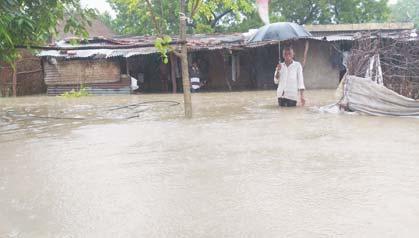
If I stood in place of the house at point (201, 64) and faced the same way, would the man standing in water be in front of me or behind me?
in front

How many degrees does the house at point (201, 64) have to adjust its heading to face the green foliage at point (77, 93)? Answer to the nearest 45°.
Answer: approximately 90° to its right

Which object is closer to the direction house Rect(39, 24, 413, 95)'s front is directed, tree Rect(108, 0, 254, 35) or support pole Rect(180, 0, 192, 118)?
the support pole

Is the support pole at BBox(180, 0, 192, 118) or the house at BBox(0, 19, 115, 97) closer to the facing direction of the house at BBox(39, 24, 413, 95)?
the support pole

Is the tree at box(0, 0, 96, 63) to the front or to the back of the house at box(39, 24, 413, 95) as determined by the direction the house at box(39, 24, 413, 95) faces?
to the front

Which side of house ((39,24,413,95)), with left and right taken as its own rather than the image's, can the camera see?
front

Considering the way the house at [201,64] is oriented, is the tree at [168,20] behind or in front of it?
behind

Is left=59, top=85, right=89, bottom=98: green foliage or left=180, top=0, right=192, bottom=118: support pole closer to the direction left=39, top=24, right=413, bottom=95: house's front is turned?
the support pole

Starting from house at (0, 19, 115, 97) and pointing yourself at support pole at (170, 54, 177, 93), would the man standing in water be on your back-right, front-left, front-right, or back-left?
front-right

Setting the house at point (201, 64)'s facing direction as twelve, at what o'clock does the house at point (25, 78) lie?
the house at point (25, 78) is roughly at 3 o'clock from the house at point (201, 64).

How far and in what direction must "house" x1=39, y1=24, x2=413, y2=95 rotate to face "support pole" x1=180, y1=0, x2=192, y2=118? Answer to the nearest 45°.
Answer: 0° — it already faces it

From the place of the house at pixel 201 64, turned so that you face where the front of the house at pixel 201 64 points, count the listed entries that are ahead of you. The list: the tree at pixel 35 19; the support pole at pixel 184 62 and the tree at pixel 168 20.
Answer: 2
